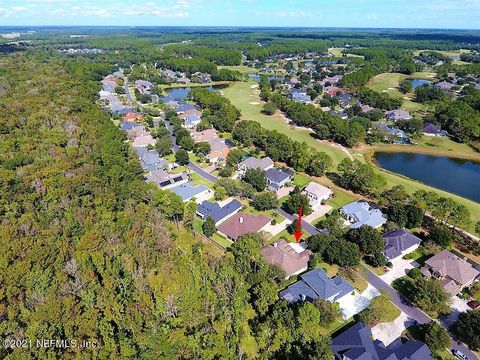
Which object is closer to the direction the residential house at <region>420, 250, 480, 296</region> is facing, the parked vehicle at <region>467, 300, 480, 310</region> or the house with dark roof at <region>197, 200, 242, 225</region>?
the house with dark roof

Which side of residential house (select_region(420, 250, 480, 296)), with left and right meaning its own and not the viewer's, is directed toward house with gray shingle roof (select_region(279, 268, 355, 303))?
front

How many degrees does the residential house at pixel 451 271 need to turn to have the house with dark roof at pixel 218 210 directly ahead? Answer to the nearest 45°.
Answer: approximately 45° to its right

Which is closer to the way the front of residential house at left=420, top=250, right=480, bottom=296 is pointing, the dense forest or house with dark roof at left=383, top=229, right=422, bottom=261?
the dense forest

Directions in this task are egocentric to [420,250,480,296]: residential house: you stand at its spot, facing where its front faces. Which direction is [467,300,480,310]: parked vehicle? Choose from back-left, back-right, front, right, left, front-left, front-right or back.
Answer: left

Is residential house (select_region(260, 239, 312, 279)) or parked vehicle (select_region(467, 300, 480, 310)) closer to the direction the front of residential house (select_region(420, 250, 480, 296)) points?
the residential house

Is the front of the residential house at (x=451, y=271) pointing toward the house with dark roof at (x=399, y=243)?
no

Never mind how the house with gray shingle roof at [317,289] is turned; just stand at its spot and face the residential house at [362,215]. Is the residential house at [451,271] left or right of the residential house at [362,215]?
right

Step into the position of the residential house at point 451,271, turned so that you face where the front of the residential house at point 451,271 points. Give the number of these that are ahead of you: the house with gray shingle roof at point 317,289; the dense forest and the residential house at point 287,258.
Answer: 3

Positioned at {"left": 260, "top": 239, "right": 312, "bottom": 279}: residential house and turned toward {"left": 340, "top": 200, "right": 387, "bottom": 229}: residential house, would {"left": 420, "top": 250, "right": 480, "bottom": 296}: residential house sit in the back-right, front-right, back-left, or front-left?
front-right

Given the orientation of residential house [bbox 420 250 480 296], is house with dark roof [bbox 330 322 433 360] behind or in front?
in front

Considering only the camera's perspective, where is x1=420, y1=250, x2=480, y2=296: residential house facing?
facing the viewer and to the left of the viewer

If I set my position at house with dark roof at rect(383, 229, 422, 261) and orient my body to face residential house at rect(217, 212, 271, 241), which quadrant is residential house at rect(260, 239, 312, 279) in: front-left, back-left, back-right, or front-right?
front-left

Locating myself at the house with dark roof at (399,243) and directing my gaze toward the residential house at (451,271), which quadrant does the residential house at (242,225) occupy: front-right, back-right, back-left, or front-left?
back-right

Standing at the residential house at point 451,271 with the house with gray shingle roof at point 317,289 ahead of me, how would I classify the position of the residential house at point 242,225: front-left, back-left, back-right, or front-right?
front-right

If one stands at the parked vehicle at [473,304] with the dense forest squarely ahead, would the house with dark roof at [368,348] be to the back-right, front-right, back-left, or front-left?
front-left

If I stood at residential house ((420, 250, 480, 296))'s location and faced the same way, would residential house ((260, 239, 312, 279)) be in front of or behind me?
in front

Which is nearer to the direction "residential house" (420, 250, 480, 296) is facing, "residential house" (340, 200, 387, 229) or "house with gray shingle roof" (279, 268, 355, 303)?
the house with gray shingle roof

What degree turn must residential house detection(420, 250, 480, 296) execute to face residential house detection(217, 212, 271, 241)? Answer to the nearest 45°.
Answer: approximately 45° to its right

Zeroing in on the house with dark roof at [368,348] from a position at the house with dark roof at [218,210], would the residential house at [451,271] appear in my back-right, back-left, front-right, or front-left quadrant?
front-left

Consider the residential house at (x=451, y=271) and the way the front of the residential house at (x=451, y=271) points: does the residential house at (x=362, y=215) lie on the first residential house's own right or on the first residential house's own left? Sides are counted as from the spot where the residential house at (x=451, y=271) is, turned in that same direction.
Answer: on the first residential house's own right

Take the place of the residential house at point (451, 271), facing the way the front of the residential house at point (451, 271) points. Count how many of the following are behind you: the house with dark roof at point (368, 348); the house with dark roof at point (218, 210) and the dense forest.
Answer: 0

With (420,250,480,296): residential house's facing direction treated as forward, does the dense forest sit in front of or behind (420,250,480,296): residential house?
in front
